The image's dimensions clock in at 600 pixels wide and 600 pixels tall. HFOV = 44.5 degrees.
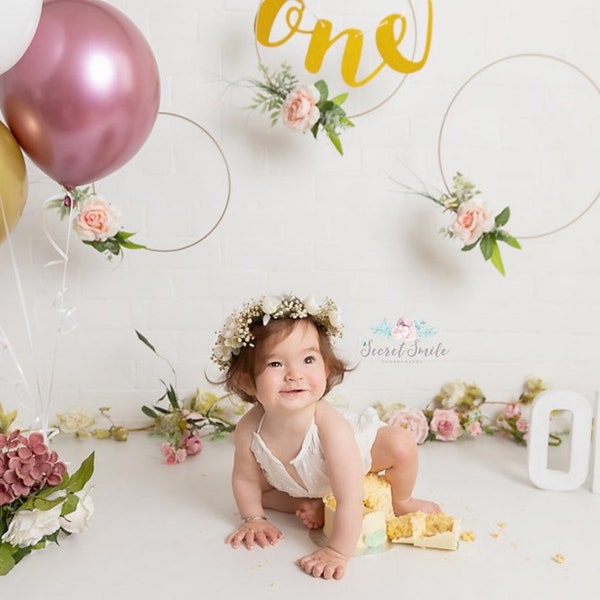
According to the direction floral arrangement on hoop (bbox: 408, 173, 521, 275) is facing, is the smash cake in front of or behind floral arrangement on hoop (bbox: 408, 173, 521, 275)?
in front

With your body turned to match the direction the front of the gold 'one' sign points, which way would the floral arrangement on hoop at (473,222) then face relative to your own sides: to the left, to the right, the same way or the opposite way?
the same way

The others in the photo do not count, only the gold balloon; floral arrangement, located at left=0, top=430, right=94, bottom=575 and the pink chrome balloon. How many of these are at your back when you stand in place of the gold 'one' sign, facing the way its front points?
0

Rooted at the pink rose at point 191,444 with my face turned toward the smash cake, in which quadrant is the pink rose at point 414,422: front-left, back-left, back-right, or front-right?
front-left

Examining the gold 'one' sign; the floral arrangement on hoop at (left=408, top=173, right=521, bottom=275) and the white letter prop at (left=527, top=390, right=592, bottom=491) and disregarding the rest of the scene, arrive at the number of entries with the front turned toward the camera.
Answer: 3

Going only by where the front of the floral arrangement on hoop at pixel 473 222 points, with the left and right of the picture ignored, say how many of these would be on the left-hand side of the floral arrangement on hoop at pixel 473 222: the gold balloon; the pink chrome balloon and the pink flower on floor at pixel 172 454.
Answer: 0

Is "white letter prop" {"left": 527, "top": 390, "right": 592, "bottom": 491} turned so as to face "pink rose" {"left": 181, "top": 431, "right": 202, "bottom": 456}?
no

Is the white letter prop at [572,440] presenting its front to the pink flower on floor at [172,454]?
no

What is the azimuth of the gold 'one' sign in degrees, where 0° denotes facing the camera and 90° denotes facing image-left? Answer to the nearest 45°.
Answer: approximately 0°

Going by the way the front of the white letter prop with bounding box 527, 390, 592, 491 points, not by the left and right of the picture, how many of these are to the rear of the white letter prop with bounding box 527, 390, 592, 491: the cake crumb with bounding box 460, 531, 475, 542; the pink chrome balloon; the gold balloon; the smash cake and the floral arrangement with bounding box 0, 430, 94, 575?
0

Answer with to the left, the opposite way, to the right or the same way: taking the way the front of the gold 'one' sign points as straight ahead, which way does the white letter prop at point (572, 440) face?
the same way

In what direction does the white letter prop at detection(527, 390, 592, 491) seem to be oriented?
toward the camera

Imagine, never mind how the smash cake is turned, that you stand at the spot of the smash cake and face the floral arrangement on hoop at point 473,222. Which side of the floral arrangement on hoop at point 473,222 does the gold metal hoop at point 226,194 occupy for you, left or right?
left
